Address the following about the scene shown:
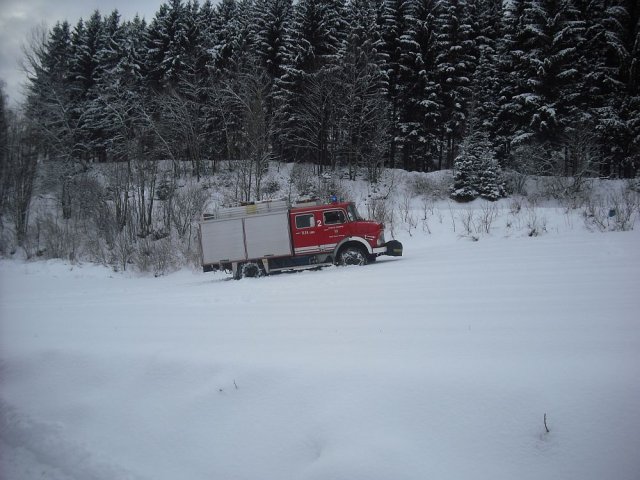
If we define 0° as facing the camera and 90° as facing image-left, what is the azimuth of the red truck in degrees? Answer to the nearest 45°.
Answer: approximately 270°

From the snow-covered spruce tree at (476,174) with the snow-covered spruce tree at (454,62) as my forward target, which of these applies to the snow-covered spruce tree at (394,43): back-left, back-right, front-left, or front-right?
front-left
